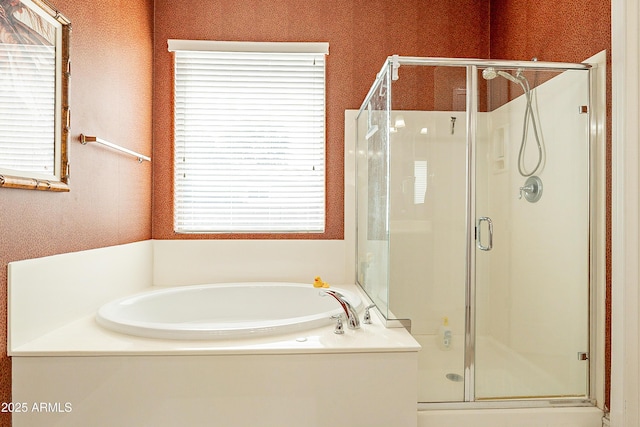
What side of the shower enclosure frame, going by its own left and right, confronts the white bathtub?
right

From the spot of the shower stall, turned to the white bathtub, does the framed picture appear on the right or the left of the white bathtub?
left

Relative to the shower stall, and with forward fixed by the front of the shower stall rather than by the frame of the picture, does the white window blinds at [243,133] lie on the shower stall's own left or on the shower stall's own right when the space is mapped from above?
on the shower stall's own right

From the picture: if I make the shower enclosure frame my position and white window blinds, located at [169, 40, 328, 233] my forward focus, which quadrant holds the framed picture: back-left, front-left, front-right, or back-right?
front-left

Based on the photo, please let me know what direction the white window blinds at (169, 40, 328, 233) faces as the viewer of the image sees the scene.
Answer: facing the viewer

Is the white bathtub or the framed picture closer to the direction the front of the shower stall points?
the framed picture

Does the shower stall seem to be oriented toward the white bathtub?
no

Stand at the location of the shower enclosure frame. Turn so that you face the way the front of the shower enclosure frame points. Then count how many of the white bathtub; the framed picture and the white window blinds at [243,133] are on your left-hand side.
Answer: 0

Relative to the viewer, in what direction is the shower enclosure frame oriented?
toward the camera

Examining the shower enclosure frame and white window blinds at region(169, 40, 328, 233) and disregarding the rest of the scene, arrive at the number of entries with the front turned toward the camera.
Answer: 2

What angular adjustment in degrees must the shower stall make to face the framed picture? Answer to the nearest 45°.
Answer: approximately 45° to its right

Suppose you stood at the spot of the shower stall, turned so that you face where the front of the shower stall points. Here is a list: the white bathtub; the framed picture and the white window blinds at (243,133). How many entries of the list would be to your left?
0

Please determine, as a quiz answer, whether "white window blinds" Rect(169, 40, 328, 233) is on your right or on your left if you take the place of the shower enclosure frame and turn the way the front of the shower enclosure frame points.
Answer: on your right

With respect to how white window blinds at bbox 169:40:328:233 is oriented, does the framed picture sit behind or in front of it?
in front
